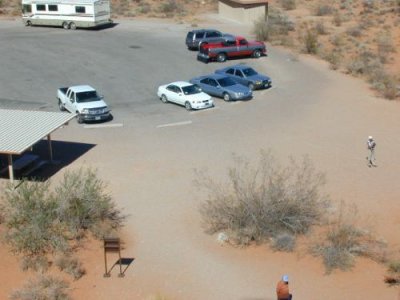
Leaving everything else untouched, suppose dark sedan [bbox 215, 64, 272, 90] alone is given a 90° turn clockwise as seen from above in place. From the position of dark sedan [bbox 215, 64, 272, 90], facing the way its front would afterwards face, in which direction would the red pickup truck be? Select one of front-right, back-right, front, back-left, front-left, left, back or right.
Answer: back-right

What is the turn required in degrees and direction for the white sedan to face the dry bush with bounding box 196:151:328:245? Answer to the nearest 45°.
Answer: approximately 45° to its right

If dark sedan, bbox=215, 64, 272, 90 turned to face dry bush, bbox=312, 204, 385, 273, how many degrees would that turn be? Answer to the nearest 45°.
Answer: approximately 45° to its right

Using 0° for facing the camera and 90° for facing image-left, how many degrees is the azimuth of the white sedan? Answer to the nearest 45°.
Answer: approximately 315°

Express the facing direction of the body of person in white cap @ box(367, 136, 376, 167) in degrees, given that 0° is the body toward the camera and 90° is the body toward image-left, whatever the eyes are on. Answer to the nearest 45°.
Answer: approximately 0°

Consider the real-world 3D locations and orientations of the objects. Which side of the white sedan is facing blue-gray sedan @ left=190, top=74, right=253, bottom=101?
left

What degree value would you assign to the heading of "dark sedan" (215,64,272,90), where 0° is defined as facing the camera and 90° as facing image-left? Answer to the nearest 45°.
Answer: approximately 315°

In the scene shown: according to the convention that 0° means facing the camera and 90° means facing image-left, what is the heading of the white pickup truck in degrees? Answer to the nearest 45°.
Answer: approximately 315°

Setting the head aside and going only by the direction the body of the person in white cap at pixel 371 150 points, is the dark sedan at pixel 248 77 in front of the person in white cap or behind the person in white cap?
behind
